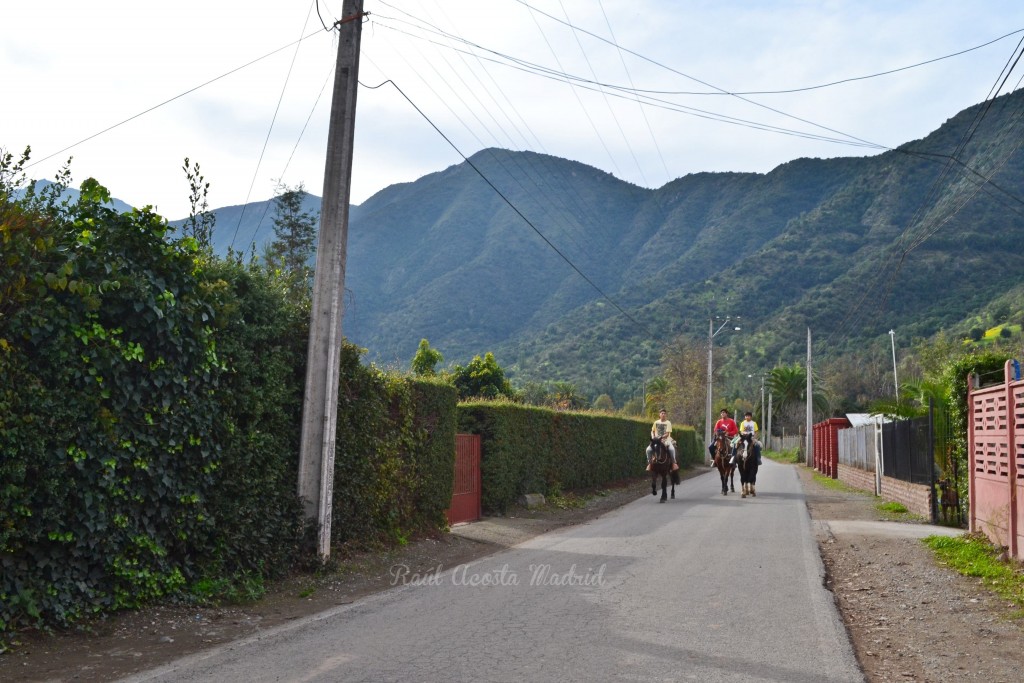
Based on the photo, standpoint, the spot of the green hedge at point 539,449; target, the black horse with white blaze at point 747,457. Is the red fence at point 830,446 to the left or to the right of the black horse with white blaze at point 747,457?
left

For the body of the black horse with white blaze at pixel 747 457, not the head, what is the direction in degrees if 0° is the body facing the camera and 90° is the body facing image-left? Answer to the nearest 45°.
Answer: approximately 0°

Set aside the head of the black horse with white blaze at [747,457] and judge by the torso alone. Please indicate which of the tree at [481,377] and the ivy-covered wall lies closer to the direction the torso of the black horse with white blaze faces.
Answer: the ivy-covered wall

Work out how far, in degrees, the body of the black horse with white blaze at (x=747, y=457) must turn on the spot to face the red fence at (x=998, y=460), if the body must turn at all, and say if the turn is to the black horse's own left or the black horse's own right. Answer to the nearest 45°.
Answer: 0° — it already faces it

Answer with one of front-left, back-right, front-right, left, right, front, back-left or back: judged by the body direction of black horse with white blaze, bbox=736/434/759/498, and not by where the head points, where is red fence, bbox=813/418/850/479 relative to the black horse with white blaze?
back

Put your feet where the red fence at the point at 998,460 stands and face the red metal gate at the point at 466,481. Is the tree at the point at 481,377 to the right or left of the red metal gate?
right

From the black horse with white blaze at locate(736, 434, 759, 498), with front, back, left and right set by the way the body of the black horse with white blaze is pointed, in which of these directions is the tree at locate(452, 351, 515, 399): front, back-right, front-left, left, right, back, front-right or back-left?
back-right
